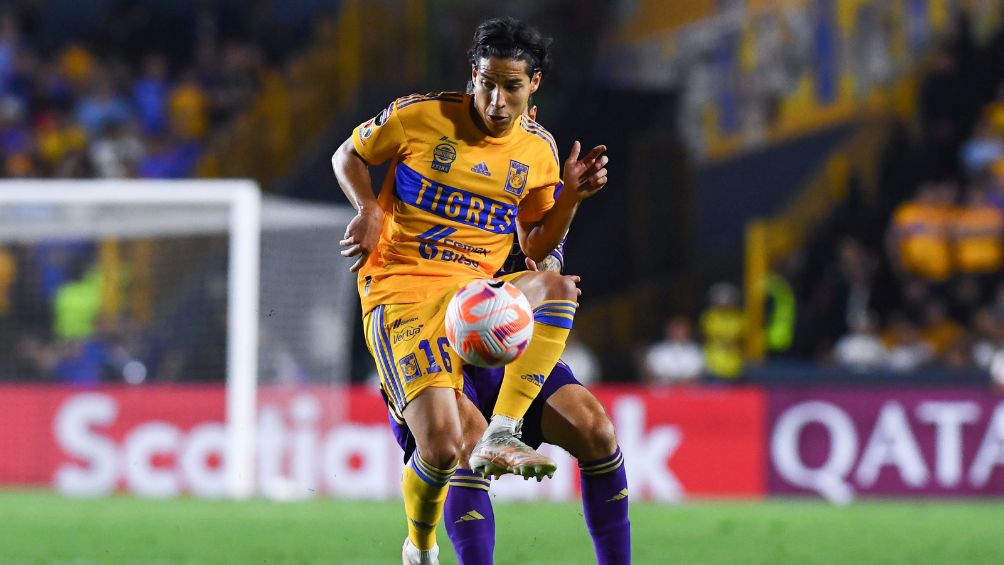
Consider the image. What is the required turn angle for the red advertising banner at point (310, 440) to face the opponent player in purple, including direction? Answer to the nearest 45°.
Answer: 0° — it already faces them

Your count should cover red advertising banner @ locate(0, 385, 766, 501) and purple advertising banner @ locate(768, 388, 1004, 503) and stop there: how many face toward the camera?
2

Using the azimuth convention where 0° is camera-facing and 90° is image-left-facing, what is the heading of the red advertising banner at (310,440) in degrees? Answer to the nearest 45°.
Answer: approximately 0°

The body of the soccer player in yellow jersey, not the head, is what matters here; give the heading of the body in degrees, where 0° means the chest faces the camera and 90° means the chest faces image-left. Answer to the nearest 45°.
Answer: approximately 315°

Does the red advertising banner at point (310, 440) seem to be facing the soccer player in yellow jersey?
yes

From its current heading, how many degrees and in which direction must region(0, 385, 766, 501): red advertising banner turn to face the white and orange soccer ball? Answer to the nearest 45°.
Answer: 0° — it already faces it

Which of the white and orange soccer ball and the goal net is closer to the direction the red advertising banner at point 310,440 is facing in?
the white and orange soccer ball

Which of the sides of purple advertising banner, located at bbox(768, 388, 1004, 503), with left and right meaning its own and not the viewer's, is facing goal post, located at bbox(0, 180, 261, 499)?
right
